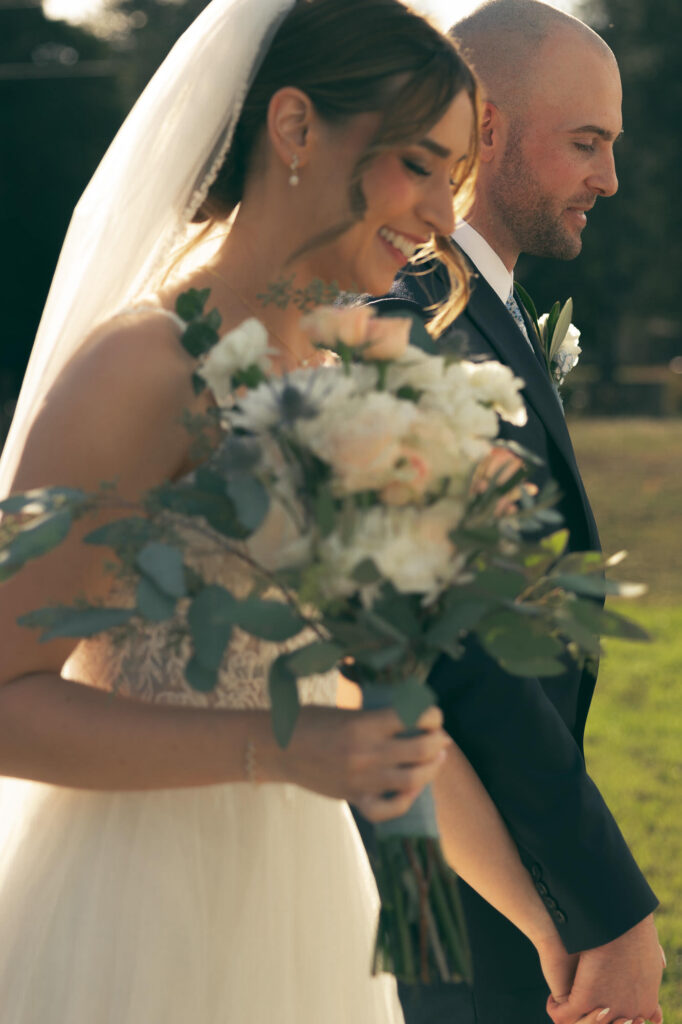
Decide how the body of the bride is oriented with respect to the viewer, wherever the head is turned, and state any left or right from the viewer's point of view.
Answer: facing the viewer and to the right of the viewer

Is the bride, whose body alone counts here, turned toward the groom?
no

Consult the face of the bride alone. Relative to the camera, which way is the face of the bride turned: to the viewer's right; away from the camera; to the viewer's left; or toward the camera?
to the viewer's right
